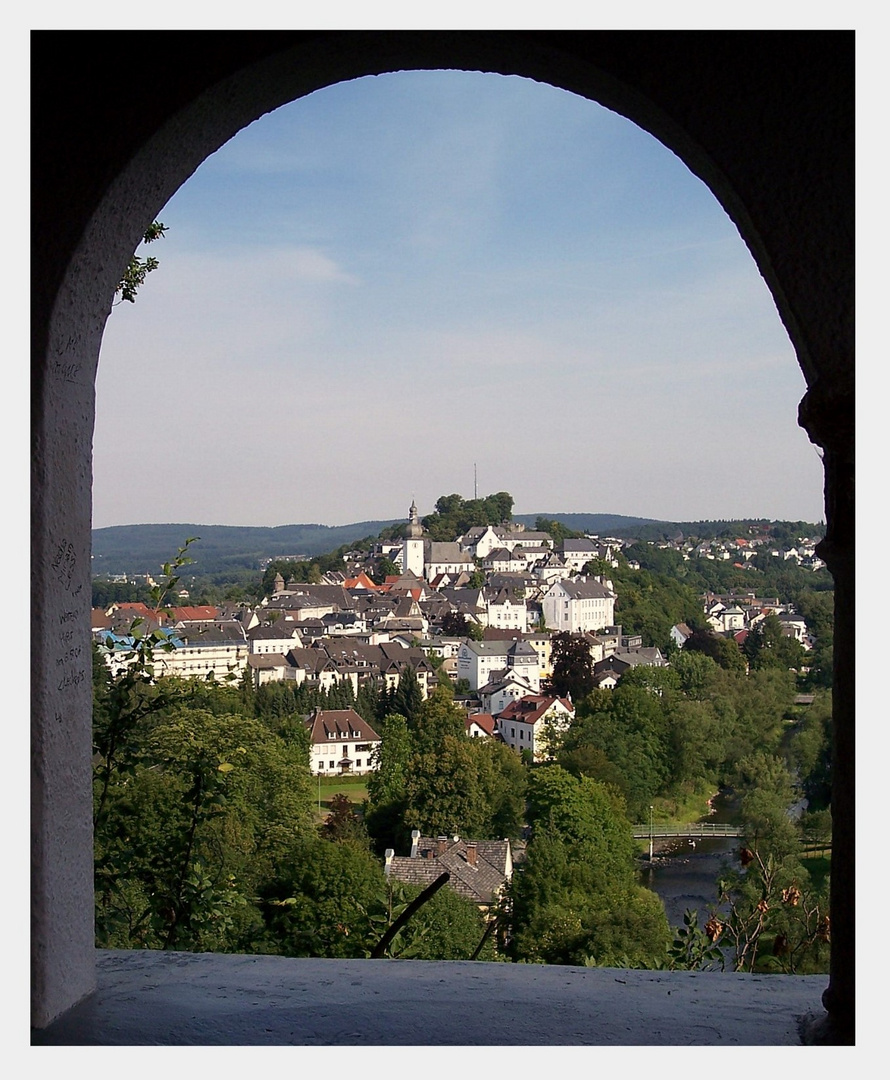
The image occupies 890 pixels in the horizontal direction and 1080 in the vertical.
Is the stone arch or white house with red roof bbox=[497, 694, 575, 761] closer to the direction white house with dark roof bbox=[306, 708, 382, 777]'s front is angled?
the stone arch

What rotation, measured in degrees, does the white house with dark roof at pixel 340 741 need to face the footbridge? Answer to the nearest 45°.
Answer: approximately 45° to its left

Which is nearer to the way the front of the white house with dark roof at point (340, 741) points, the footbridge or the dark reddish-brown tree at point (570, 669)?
the footbridge

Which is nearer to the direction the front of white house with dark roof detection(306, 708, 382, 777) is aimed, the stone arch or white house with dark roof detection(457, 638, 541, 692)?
the stone arch

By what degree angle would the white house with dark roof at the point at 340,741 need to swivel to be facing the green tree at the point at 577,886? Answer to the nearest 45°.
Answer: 0° — it already faces it

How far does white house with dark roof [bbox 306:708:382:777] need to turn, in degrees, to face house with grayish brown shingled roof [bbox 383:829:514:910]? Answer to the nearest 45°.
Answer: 0° — it already faces it

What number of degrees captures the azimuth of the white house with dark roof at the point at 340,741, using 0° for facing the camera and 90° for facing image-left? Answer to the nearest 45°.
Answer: approximately 0°

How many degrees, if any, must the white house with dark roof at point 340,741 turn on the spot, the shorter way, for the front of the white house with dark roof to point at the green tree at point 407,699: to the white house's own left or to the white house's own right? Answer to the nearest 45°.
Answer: approximately 180°

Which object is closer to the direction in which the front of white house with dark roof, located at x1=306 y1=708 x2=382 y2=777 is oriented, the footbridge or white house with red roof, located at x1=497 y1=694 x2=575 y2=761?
the footbridge

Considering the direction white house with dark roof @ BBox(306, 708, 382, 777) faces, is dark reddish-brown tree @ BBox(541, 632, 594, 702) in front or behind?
behind

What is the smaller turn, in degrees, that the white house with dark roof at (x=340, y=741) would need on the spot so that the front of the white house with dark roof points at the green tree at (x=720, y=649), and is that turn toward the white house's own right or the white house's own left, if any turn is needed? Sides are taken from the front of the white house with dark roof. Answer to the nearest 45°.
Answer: approximately 135° to the white house's own left
